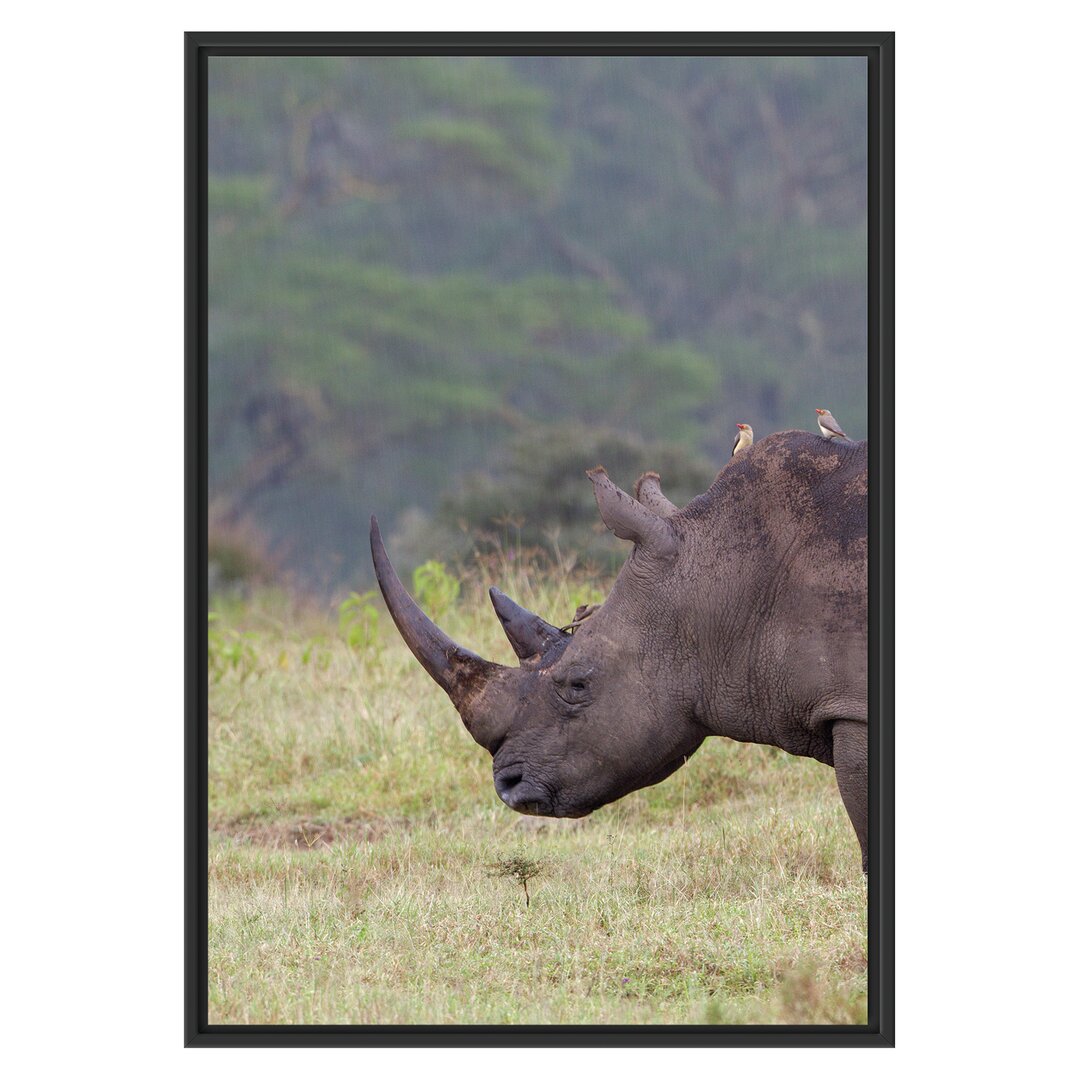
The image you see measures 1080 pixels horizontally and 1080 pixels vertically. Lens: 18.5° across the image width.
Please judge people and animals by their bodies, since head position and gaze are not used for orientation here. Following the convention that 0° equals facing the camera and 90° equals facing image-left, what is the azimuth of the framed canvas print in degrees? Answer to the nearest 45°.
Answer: approximately 0°
